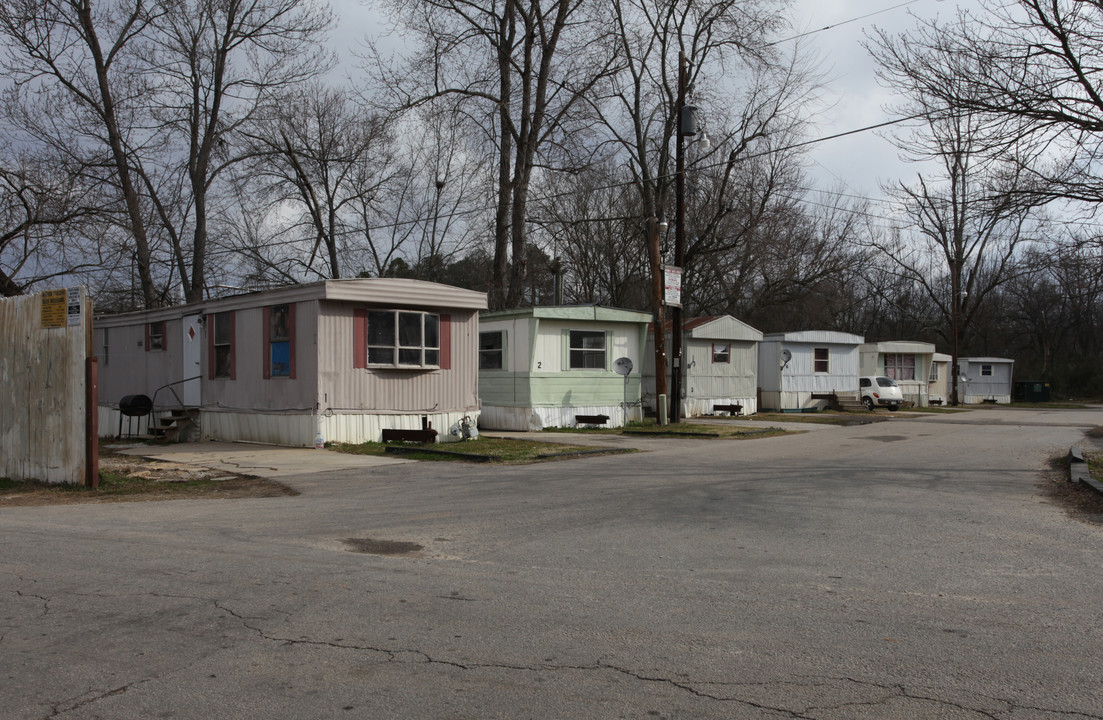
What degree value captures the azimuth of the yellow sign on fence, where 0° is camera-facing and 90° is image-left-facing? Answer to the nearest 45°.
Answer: approximately 0°

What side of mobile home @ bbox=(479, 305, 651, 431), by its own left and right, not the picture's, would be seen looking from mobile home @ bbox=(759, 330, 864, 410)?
left

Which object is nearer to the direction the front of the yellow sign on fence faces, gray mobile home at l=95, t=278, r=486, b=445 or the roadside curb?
the roadside curb

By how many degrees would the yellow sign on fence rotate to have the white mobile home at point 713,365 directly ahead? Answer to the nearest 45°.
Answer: approximately 135° to its left

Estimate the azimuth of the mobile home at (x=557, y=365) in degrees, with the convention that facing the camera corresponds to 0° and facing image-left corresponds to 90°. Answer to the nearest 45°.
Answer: approximately 315°

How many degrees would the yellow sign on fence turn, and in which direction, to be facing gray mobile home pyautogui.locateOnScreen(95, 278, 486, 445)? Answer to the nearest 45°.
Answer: approximately 135° to its left

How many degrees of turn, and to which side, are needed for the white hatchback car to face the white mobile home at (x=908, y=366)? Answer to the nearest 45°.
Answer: approximately 45° to its right

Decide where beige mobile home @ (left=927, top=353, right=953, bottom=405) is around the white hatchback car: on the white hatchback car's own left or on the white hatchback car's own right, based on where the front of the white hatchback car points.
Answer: on the white hatchback car's own right
